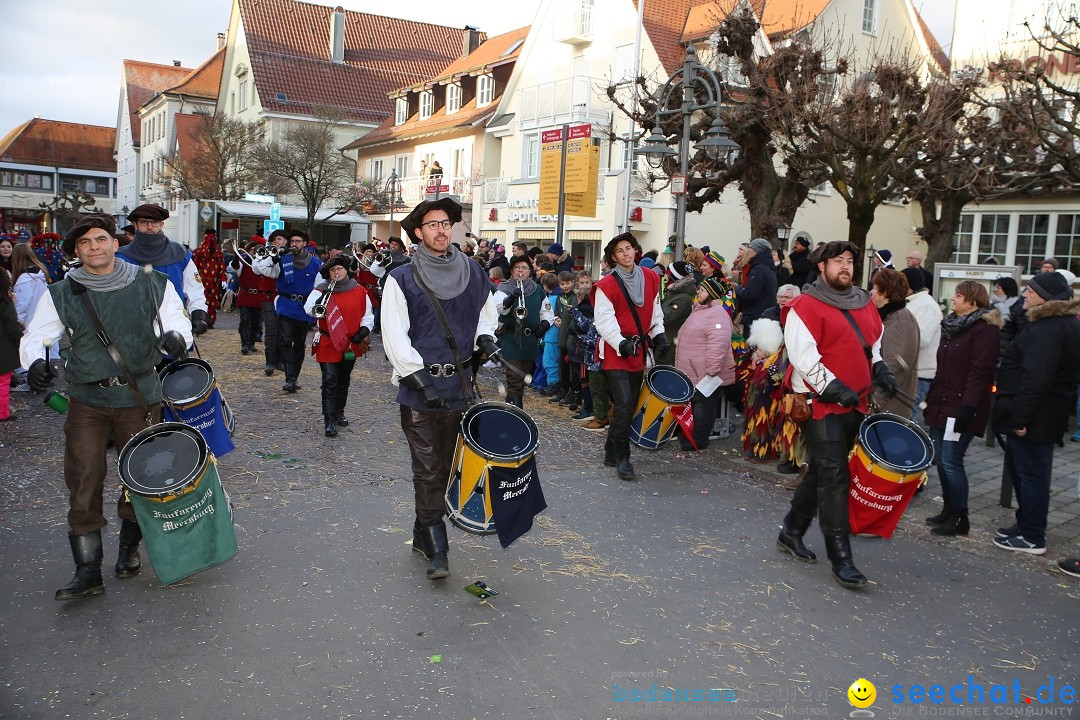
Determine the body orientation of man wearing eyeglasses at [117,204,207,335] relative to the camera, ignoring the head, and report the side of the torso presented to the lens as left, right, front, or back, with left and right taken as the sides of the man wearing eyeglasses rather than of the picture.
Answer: front

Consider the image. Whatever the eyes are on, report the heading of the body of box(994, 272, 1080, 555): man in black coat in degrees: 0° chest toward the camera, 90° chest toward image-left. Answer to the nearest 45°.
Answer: approximately 90°

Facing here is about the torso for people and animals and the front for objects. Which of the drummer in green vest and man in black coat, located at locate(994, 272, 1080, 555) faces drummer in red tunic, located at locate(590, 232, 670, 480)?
the man in black coat

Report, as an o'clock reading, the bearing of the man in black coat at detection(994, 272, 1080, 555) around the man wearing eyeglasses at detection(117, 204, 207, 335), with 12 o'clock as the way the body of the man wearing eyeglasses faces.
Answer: The man in black coat is roughly at 10 o'clock from the man wearing eyeglasses.

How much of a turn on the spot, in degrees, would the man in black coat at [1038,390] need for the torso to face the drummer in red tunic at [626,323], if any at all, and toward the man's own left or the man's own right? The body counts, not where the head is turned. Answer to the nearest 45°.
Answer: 0° — they already face them

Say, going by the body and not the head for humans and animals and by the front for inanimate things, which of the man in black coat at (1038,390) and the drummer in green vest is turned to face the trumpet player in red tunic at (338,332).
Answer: the man in black coat

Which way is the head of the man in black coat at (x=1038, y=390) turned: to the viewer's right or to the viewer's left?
to the viewer's left

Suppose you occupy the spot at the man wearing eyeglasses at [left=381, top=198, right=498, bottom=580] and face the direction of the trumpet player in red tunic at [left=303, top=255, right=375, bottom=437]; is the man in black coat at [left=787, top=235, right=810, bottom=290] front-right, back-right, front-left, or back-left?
front-right

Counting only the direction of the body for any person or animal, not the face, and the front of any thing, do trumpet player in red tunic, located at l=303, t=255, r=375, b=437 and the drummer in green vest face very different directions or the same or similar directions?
same or similar directions

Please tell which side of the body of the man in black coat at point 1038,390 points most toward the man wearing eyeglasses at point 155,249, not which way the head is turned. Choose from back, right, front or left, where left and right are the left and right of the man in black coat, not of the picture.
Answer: front

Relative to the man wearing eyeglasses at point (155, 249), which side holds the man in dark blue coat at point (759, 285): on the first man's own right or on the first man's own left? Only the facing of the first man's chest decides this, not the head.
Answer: on the first man's own left

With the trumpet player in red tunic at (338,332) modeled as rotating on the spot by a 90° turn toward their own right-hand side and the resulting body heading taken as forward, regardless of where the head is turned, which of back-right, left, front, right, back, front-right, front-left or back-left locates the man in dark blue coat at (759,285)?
back

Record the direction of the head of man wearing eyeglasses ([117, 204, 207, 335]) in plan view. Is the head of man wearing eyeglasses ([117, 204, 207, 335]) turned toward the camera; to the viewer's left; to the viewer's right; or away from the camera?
toward the camera

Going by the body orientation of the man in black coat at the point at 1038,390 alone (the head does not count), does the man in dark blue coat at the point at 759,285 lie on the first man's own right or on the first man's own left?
on the first man's own right

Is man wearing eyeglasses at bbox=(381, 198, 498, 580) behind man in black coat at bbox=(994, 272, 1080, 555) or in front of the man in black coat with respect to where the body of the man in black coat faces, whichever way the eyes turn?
in front

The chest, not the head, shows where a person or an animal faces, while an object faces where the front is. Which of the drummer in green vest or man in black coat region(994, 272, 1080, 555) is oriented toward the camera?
the drummer in green vest

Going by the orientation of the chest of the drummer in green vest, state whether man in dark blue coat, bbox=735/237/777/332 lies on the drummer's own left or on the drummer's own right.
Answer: on the drummer's own left

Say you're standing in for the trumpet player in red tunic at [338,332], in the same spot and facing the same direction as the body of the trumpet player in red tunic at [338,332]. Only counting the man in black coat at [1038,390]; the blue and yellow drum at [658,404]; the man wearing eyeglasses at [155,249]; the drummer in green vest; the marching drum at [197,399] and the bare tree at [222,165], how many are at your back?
1

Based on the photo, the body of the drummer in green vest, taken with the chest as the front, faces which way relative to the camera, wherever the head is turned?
toward the camera
